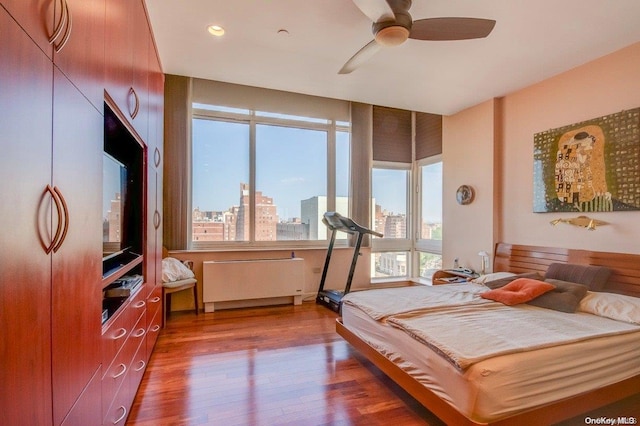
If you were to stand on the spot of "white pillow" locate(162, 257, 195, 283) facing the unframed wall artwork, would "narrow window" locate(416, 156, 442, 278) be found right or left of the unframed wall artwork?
left

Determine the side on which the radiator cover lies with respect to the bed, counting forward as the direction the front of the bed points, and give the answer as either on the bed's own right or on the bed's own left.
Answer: on the bed's own right

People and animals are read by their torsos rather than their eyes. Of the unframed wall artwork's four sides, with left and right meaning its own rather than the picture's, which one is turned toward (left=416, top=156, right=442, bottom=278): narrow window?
right

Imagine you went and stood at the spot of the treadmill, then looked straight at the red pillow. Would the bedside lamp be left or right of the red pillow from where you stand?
left

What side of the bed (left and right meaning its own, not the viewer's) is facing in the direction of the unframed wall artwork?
back

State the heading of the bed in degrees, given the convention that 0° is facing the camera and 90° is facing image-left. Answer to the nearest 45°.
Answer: approximately 45°

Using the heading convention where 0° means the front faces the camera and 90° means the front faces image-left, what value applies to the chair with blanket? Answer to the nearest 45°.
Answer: approximately 315°

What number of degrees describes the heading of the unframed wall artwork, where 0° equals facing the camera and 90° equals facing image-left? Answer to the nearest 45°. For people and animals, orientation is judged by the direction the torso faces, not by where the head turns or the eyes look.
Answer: approximately 45°

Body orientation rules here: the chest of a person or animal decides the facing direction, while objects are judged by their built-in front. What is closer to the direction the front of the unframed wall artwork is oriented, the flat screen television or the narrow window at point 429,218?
the flat screen television
